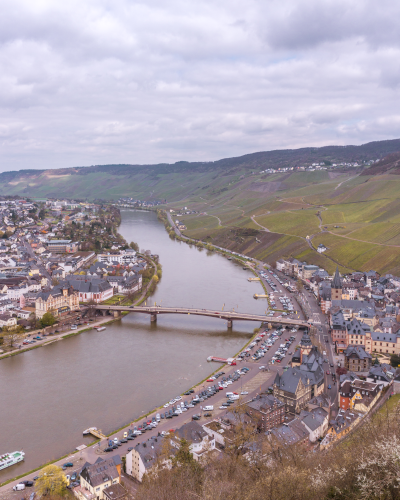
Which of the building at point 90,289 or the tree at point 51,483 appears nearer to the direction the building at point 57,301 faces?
the tree

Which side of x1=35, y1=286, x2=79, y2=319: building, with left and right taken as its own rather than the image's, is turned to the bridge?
front

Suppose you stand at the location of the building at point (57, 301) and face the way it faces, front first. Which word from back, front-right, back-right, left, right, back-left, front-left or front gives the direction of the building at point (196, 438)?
front-right

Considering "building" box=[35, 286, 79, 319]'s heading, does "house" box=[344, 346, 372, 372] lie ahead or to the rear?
ahead

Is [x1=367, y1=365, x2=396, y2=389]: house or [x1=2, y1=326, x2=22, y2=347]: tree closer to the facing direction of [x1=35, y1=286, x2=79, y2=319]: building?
the house

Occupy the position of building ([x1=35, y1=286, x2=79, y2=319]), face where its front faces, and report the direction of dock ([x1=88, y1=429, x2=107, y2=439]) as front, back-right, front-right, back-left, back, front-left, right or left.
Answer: front-right

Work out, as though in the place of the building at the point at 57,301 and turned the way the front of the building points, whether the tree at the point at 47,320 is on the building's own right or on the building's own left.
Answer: on the building's own right

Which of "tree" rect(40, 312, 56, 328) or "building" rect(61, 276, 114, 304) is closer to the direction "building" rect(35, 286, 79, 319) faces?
the tree

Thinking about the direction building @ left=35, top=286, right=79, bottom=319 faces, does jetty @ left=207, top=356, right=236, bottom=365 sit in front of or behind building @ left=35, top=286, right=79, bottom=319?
in front

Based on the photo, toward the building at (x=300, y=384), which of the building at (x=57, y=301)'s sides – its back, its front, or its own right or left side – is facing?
front

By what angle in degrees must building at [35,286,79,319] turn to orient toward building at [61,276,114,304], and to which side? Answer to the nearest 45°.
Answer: approximately 90° to its left
